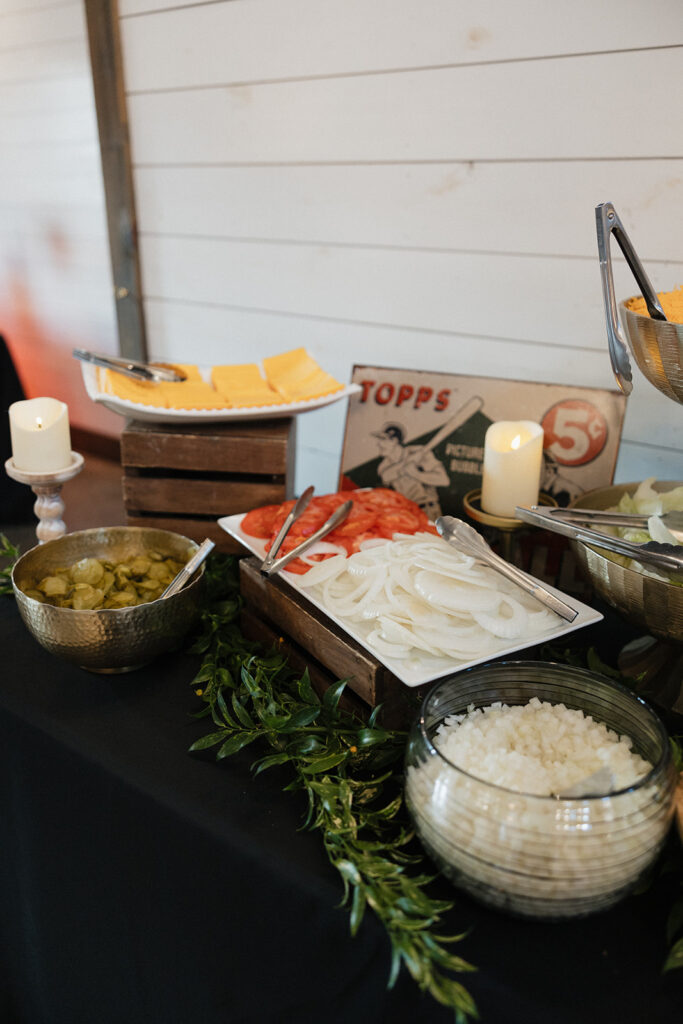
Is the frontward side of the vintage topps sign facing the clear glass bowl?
yes

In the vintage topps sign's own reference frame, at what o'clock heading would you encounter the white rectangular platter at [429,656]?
The white rectangular platter is roughly at 12 o'clock from the vintage topps sign.

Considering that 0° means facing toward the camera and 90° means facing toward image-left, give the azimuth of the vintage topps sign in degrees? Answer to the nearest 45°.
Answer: approximately 0°
